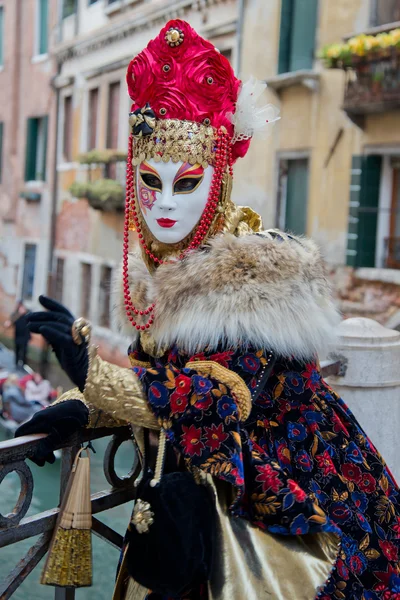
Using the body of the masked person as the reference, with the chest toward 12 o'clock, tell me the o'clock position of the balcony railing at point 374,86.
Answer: The balcony railing is roughly at 5 o'clock from the masked person.

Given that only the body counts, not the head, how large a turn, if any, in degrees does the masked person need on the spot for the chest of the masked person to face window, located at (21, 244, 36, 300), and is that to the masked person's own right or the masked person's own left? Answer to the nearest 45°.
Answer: approximately 135° to the masked person's own right

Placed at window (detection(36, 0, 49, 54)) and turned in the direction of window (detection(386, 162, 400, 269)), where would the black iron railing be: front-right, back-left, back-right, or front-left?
front-right

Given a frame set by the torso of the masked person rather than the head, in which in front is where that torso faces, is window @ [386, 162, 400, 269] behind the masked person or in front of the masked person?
behind

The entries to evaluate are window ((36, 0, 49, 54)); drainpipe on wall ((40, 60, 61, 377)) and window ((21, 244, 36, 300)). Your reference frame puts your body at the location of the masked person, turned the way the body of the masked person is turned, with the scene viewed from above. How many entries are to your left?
0

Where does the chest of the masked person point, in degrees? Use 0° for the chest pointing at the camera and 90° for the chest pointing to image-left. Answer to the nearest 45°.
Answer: approximately 45°

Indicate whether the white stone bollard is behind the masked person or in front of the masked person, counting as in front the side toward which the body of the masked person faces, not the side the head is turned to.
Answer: behind

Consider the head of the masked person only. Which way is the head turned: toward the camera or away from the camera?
toward the camera

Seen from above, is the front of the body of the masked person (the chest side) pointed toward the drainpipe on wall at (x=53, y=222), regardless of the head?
no

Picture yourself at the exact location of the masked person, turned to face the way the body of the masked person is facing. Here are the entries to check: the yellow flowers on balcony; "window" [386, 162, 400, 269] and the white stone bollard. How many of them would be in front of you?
0

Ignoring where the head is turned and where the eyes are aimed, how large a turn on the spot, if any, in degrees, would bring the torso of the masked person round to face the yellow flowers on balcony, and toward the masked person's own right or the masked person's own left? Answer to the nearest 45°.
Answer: approximately 135° to the masked person's own right

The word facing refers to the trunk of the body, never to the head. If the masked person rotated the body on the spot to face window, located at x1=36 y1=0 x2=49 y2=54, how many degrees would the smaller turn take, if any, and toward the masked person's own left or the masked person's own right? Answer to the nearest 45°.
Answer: approximately 135° to the masked person's own right
